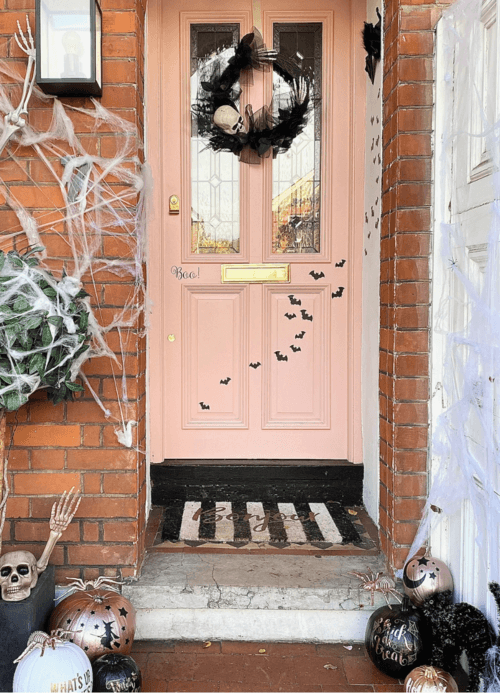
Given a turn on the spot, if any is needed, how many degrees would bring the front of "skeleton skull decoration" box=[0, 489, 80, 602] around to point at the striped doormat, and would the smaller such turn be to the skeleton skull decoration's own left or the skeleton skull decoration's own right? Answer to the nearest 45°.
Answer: approximately 135° to the skeleton skull decoration's own left

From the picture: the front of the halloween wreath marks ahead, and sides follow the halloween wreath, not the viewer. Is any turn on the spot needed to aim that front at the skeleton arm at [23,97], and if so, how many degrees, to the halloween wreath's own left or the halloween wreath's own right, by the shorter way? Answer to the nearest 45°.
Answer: approximately 45° to the halloween wreath's own right

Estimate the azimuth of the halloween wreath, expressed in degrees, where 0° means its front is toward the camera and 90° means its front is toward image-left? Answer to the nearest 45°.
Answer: approximately 0°

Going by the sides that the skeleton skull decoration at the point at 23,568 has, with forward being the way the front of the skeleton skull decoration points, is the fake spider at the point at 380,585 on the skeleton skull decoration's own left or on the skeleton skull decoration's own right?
on the skeleton skull decoration's own left

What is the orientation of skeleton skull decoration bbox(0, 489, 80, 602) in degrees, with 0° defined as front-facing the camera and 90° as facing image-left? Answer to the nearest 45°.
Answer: approximately 0°
